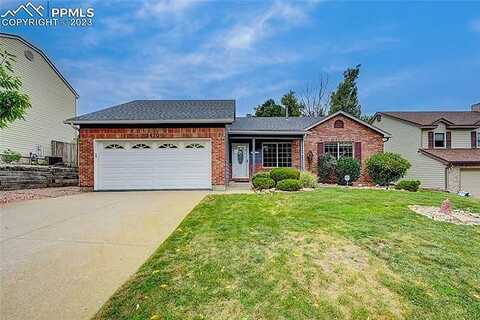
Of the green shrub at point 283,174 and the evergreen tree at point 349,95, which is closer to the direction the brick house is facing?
the green shrub

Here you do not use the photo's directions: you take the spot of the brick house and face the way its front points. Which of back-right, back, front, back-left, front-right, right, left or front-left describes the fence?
back-right

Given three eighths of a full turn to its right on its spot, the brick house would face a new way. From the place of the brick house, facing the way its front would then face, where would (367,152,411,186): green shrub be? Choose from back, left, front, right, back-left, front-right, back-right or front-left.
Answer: back-right

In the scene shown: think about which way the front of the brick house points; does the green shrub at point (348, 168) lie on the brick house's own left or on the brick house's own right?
on the brick house's own left

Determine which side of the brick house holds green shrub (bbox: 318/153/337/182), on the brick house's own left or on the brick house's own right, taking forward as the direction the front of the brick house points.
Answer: on the brick house's own left

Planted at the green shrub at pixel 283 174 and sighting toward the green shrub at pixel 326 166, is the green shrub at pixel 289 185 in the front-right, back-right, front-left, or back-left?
back-right

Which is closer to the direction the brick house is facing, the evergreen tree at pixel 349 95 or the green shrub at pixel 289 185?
the green shrub

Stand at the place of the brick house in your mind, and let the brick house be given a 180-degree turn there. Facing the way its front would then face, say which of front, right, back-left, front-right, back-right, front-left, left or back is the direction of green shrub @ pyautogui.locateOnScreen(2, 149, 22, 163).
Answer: left

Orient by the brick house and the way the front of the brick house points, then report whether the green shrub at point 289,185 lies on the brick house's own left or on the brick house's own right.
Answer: on the brick house's own left

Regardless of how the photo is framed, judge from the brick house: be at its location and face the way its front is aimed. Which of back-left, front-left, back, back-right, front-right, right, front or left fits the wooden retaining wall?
right

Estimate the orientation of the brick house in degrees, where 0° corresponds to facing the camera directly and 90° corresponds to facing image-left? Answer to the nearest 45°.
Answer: approximately 0°

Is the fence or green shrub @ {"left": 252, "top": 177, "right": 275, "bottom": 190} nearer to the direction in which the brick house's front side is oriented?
the green shrub

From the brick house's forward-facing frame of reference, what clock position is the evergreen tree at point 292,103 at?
The evergreen tree is roughly at 7 o'clock from the brick house.
